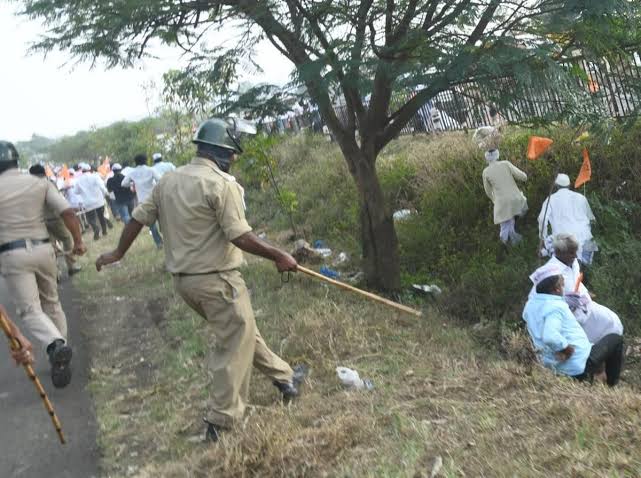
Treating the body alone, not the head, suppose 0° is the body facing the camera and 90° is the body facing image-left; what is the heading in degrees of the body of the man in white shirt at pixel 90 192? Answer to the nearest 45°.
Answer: approximately 180°

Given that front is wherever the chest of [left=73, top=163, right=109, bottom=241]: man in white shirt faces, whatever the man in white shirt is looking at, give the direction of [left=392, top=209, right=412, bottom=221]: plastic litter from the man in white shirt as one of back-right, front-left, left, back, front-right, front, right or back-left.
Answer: back-right

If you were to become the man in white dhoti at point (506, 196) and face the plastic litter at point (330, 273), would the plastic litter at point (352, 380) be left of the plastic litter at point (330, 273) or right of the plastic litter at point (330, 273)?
left

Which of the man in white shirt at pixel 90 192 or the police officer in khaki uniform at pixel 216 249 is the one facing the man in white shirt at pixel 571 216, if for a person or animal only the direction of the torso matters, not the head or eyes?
the police officer in khaki uniform
